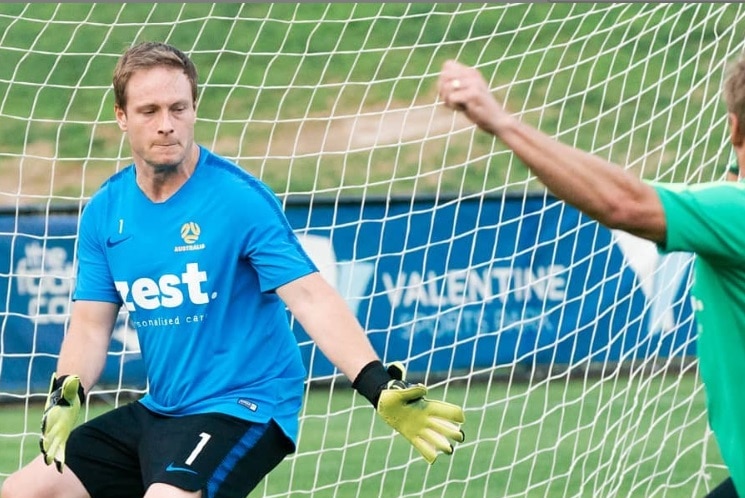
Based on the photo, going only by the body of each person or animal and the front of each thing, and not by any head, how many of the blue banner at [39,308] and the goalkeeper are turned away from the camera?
0

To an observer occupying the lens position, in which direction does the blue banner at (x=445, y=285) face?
facing the viewer

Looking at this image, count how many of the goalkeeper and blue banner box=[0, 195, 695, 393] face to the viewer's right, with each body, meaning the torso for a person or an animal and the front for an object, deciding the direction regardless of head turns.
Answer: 0

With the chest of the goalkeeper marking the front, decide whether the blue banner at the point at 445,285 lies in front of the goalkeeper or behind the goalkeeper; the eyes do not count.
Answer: behind

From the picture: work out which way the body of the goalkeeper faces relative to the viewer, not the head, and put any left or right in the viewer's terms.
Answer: facing the viewer and to the left of the viewer

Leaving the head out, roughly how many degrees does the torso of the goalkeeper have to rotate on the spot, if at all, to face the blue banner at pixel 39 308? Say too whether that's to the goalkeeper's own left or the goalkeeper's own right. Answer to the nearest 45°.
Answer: approximately 135° to the goalkeeper's own right

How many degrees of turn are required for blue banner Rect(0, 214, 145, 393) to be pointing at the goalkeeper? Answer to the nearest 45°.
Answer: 0° — it already faces them

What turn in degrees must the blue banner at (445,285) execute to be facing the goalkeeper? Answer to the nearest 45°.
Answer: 0° — it already faces them
